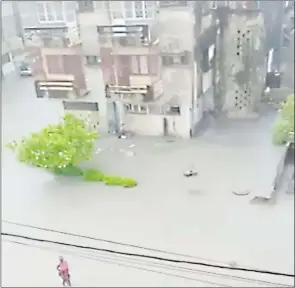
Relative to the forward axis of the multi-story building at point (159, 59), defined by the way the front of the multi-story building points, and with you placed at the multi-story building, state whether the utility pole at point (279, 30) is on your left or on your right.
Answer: on your left

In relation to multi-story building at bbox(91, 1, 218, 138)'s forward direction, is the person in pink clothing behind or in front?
in front

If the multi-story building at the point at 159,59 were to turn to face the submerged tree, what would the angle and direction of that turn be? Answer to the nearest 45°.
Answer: approximately 90° to its right

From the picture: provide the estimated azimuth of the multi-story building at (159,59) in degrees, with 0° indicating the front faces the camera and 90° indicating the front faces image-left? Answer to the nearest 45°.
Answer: approximately 0°

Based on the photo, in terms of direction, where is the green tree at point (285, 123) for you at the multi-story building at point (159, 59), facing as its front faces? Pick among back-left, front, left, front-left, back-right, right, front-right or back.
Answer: front-left

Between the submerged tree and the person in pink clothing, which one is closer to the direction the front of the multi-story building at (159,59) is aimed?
the person in pink clothing

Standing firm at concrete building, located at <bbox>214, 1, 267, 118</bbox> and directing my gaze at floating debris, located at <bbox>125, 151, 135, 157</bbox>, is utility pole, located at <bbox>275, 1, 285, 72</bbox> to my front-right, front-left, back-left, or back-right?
back-left
